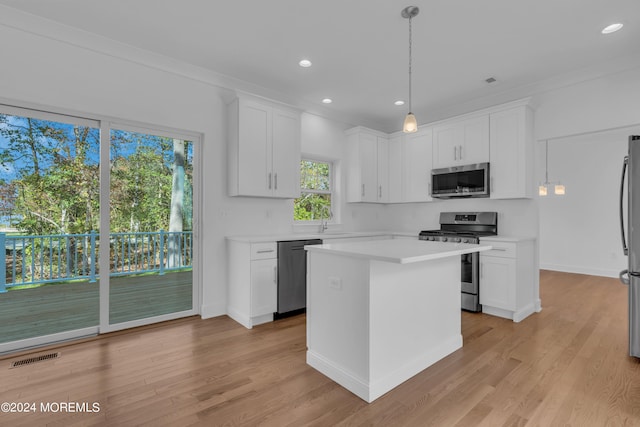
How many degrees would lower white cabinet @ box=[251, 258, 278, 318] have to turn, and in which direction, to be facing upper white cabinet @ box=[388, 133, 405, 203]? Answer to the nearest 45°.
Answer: approximately 90° to its left

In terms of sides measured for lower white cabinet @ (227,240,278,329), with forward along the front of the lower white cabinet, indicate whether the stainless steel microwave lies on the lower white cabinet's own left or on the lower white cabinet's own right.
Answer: on the lower white cabinet's own left

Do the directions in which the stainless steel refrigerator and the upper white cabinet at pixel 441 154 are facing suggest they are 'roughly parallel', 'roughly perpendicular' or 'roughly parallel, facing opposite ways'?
roughly perpendicular

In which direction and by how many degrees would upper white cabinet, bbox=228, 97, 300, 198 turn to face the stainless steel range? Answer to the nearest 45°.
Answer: approximately 45° to its left

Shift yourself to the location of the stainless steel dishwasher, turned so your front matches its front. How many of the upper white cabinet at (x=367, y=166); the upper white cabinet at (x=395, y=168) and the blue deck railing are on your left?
2

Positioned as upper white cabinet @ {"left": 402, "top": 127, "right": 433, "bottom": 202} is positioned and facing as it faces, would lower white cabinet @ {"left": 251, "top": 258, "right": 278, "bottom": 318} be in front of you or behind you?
in front

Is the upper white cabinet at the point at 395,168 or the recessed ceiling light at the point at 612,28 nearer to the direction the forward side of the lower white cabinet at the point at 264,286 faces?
the recessed ceiling light

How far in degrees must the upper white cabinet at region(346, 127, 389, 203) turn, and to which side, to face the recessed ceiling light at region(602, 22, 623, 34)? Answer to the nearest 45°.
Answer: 0° — it already faces it

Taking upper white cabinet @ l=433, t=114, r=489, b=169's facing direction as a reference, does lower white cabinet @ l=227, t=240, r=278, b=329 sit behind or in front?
in front

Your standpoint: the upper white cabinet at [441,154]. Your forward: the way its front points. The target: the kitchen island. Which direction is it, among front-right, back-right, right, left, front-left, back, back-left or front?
front-left

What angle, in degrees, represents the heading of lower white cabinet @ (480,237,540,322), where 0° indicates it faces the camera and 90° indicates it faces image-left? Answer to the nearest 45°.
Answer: approximately 45°

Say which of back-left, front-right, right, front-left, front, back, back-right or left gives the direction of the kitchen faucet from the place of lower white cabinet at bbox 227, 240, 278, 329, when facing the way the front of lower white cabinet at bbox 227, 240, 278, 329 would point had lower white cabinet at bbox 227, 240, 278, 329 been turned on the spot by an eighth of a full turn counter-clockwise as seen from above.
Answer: front-left
